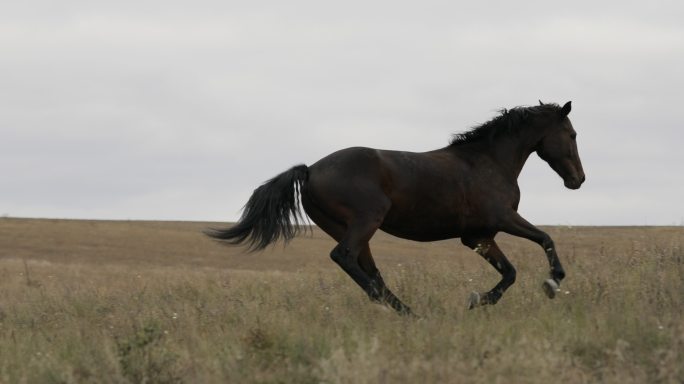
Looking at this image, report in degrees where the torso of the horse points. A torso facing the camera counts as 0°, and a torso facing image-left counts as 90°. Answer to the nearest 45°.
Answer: approximately 270°
